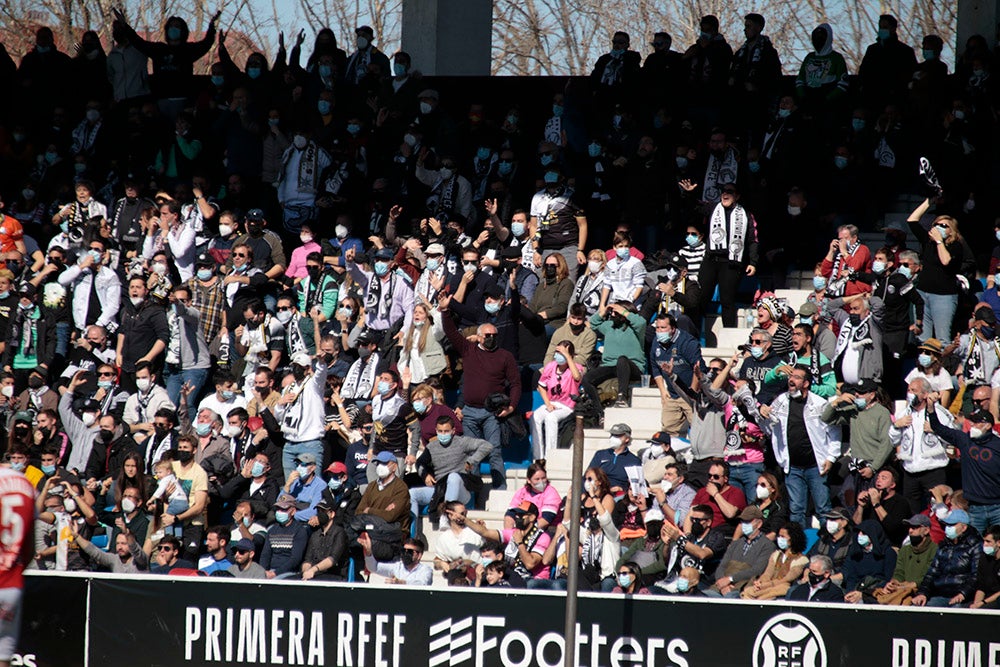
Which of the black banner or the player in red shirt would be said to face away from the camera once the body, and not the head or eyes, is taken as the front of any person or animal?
the player in red shirt

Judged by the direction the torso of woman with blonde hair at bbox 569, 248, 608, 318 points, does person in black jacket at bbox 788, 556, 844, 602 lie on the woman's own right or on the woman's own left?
on the woman's own left

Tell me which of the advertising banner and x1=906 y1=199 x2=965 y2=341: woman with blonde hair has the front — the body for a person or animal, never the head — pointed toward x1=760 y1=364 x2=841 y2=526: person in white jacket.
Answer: the woman with blonde hair

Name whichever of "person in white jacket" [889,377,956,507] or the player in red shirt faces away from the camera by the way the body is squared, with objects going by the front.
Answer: the player in red shirt

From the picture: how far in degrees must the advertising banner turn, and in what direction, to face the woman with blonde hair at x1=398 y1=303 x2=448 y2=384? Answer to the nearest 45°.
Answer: approximately 180°

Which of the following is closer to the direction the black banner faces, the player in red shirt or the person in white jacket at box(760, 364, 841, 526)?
the player in red shirt

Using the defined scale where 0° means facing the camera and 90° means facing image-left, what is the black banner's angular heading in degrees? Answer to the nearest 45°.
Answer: approximately 0°

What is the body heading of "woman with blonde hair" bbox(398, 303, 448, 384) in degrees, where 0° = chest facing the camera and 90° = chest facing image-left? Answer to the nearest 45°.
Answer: approximately 45°

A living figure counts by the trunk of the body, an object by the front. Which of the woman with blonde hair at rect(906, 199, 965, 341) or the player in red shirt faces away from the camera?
the player in red shirt

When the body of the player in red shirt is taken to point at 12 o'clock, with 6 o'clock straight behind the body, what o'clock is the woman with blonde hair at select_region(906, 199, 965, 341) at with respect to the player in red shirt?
The woman with blonde hair is roughly at 2 o'clock from the player in red shirt.
